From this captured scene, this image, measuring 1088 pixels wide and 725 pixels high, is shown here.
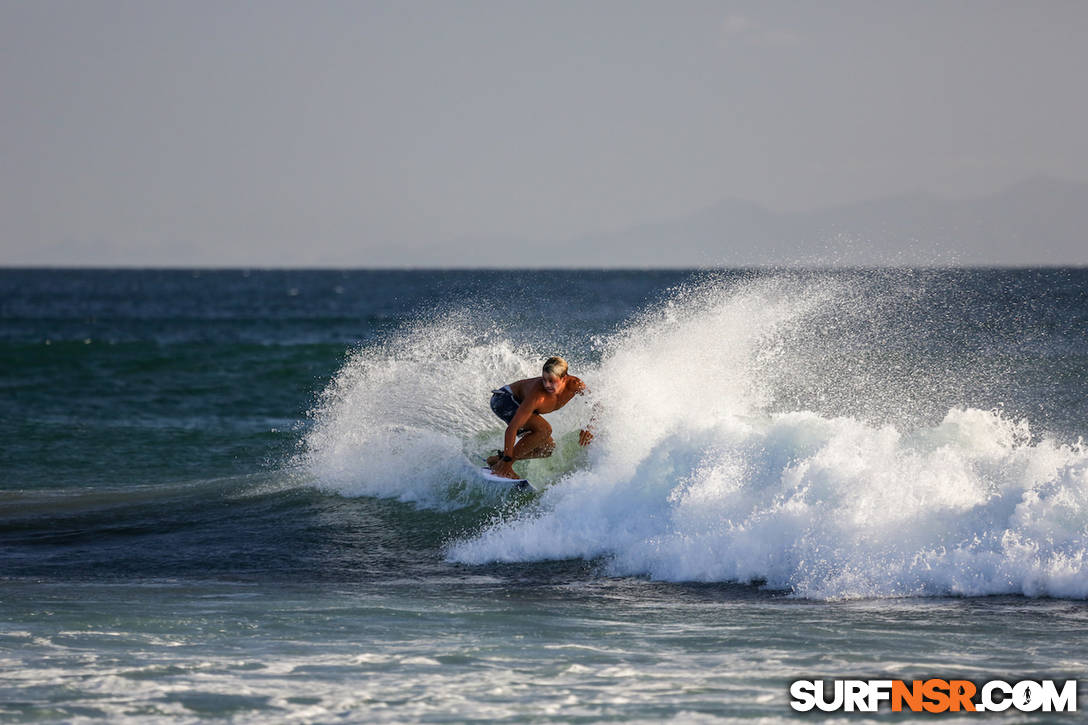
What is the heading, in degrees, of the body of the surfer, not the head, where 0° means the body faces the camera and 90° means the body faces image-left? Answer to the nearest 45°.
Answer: approximately 315°
